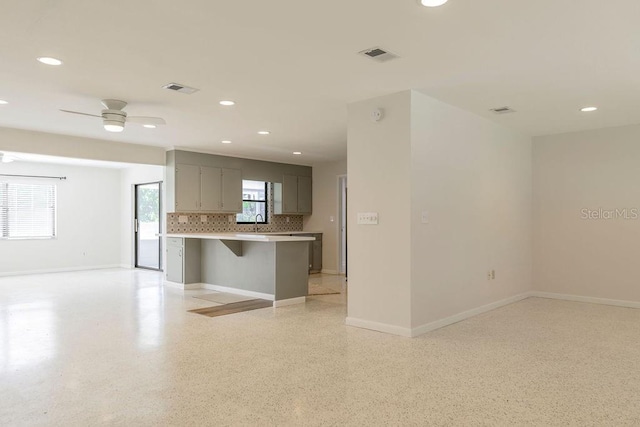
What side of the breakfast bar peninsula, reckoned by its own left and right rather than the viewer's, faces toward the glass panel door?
right

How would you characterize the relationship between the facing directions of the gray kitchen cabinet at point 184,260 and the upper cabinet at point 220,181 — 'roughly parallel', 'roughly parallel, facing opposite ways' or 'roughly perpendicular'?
roughly perpendicular

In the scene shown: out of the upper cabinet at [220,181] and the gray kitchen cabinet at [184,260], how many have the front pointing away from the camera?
0

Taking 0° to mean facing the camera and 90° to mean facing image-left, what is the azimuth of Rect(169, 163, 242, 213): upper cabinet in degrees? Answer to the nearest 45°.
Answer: approximately 315°

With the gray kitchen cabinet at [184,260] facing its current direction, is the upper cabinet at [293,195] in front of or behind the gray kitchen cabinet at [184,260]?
behind

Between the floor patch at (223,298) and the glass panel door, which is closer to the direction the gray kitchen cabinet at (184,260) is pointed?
the floor patch

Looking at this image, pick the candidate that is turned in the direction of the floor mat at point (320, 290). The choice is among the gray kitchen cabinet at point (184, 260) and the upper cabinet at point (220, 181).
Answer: the upper cabinet

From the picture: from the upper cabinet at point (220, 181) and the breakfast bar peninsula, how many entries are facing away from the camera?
0
